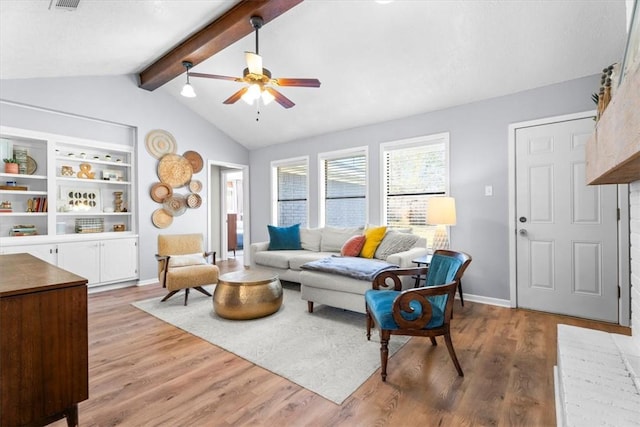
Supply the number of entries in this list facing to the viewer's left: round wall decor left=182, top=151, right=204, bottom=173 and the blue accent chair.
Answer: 1

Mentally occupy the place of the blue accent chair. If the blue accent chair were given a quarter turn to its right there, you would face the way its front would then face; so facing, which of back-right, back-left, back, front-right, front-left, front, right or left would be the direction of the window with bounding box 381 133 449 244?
front

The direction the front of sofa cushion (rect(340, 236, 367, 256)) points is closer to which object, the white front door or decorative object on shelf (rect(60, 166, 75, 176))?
the decorative object on shelf

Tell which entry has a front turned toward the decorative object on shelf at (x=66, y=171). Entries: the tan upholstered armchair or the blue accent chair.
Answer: the blue accent chair

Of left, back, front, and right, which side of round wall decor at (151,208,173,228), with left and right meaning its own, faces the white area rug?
front

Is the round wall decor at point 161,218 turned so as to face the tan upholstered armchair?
yes

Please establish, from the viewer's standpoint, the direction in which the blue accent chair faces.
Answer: facing to the left of the viewer

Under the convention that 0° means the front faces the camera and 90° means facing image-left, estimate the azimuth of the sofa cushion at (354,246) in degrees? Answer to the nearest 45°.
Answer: approximately 45°
